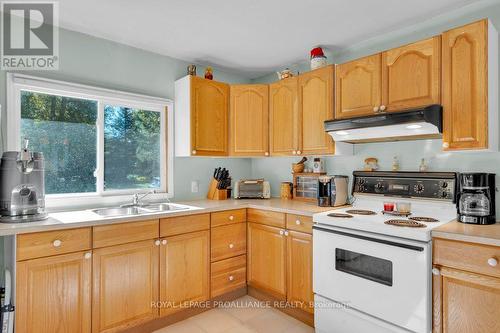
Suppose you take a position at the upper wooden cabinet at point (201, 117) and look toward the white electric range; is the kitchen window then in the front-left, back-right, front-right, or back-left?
back-right

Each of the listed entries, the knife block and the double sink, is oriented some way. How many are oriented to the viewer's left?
0

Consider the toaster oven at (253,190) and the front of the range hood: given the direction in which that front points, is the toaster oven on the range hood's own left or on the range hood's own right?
on the range hood's own right

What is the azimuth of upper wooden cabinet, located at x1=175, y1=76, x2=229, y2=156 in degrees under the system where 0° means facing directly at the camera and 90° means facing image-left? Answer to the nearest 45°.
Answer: approximately 315°

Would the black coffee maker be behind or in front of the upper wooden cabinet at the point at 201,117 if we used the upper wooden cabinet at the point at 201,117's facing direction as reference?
in front

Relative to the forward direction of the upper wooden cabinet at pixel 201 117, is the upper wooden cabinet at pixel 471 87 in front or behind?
in front
